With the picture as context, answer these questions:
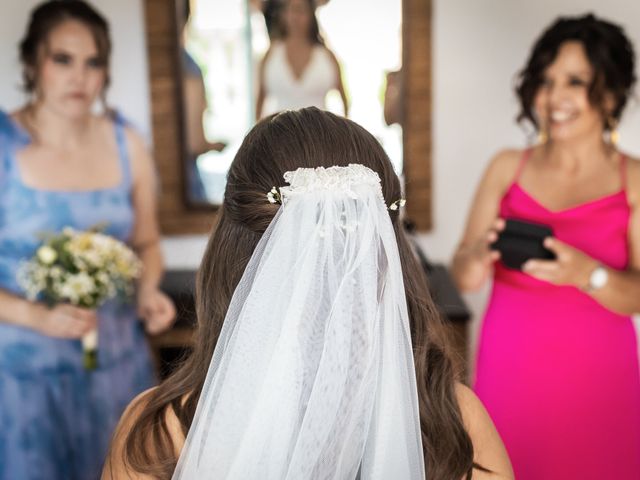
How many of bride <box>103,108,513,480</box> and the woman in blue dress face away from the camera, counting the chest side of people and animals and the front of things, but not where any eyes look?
1

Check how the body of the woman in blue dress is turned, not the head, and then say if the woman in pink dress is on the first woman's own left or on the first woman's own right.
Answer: on the first woman's own left

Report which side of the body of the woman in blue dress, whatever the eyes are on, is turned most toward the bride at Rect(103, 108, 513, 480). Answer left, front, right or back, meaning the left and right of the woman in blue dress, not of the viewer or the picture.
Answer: front

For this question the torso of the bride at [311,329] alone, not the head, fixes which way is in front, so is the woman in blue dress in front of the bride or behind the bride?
in front

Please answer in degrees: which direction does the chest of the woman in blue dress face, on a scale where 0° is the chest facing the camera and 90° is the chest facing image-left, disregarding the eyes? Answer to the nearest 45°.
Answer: approximately 0°

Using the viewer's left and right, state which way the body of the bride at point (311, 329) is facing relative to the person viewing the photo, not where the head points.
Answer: facing away from the viewer

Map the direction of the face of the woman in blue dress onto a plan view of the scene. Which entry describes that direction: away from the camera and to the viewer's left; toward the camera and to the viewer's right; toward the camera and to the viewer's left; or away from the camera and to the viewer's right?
toward the camera and to the viewer's right

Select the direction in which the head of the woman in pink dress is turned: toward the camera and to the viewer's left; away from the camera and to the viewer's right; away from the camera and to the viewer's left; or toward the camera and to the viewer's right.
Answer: toward the camera and to the viewer's left

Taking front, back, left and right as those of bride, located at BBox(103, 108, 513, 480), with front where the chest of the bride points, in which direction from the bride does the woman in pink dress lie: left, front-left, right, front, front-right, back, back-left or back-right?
front-right

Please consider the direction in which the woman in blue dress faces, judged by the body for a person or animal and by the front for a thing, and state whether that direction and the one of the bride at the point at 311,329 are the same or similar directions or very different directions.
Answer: very different directions
